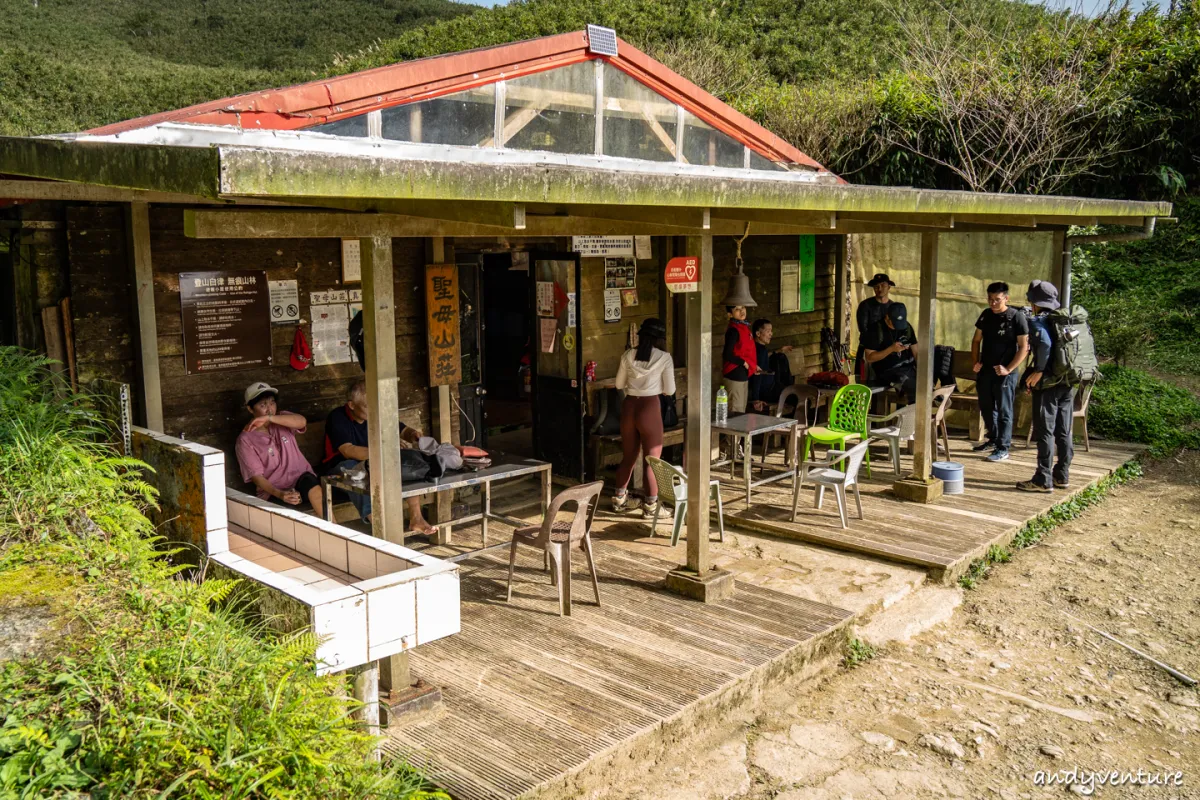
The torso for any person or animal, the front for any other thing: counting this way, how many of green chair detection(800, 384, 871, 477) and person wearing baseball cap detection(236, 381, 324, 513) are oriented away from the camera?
0

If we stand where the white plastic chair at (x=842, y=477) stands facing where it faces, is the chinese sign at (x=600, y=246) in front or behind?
in front

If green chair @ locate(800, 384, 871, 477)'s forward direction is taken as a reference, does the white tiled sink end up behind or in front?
in front

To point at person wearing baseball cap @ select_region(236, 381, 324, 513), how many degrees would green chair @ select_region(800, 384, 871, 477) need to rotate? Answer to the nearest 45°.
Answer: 0° — it already faces them

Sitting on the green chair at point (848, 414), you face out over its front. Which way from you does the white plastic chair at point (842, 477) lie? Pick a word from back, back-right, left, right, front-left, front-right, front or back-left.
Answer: front-left

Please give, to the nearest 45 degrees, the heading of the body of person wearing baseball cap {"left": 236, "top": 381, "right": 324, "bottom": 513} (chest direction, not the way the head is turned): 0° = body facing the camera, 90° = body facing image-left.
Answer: approximately 315°

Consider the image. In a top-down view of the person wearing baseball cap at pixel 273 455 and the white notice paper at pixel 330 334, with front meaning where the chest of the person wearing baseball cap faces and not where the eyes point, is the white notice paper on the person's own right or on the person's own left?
on the person's own left

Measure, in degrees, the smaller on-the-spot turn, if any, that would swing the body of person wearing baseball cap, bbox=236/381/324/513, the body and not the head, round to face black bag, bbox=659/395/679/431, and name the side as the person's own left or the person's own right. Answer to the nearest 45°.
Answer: approximately 90° to the person's own left

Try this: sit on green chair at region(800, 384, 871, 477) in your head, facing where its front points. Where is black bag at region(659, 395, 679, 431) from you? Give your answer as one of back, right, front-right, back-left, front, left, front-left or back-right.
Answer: front-right

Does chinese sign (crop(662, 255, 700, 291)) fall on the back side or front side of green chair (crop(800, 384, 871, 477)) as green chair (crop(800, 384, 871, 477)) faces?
on the front side

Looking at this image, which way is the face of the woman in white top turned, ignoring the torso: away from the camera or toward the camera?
away from the camera

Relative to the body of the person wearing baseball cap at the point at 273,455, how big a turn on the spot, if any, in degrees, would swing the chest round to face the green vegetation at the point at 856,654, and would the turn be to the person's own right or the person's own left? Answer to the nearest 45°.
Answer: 0° — they already face it

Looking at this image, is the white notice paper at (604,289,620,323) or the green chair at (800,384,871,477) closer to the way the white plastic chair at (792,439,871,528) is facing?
the white notice paper

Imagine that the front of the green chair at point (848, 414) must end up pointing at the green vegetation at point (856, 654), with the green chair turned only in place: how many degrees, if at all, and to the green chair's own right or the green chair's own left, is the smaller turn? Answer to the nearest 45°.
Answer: approximately 45° to the green chair's own left

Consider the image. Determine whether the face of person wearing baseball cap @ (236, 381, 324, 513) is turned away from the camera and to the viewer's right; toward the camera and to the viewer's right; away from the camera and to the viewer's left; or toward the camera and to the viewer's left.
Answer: toward the camera and to the viewer's right
